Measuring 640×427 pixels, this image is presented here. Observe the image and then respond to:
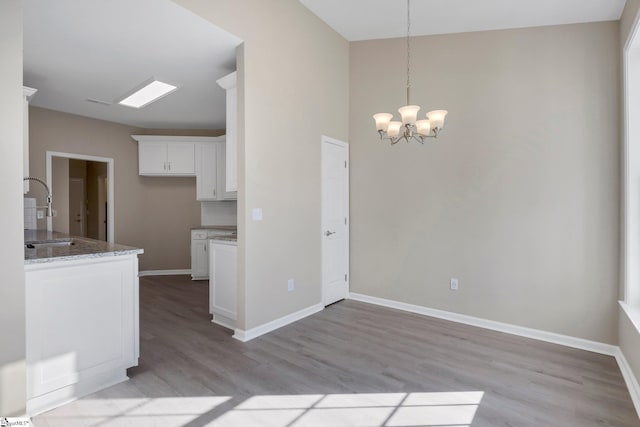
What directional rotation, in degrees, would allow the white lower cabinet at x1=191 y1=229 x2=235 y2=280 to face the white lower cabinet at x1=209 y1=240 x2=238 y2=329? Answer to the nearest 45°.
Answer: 0° — it already faces it

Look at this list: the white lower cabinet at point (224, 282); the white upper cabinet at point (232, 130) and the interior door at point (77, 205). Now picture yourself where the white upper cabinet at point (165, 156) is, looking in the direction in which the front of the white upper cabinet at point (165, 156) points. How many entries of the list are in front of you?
2

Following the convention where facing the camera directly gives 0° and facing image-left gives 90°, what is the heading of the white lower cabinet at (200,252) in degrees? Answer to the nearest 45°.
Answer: approximately 0°

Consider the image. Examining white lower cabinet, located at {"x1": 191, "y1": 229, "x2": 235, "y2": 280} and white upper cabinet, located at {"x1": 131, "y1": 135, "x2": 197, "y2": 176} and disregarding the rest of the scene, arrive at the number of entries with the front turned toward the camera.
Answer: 2

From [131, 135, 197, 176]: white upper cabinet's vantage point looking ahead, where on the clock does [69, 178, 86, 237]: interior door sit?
The interior door is roughly at 5 o'clock from the white upper cabinet.

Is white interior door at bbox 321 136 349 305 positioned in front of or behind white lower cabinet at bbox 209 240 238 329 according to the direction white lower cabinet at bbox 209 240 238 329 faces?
behind

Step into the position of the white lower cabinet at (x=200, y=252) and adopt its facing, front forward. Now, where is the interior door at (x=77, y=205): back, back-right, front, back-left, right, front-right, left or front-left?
back-right

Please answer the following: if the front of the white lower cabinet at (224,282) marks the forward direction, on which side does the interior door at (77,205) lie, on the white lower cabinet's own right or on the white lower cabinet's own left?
on the white lower cabinet's own right
